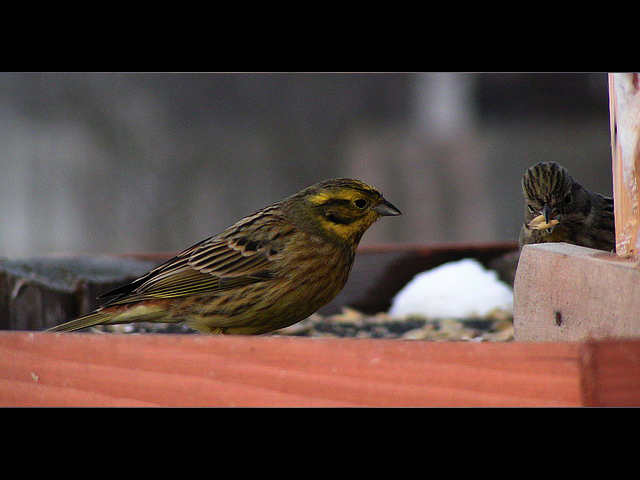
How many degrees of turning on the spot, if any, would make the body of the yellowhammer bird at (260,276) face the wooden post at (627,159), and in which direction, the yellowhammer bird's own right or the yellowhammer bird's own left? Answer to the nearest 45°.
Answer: approximately 45° to the yellowhammer bird's own right

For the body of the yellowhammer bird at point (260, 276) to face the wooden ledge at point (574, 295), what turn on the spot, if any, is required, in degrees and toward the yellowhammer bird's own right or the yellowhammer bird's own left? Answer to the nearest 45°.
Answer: approximately 45° to the yellowhammer bird's own right

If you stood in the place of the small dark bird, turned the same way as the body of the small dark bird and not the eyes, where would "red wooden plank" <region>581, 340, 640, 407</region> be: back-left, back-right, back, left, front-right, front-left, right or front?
front-left

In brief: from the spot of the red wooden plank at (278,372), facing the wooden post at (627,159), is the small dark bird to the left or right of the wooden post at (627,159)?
left

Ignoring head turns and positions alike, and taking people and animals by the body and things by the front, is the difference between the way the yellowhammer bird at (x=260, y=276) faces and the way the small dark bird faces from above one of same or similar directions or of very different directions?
very different directions

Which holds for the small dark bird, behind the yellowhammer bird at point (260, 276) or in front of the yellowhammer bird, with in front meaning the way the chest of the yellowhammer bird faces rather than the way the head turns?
in front

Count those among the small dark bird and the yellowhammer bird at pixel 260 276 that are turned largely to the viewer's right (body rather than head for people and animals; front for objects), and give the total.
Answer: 1

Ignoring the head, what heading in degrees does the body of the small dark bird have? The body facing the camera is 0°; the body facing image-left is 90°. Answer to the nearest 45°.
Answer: approximately 45°

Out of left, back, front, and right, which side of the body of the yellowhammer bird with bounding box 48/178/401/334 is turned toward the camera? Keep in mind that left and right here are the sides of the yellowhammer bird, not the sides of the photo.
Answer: right
